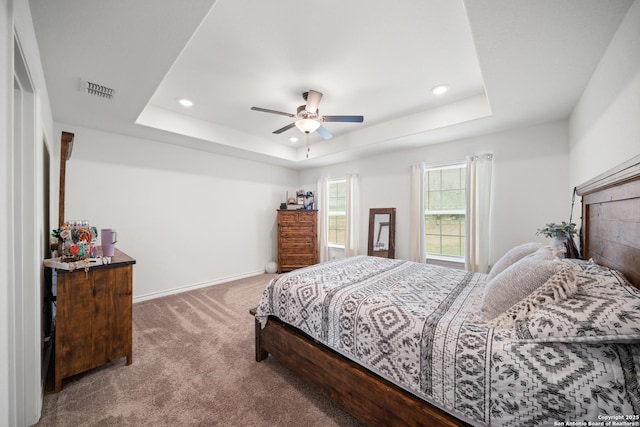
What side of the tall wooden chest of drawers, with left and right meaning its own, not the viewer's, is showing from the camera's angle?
front

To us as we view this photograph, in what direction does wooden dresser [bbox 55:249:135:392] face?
facing away from the viewer and to the right of the viewer

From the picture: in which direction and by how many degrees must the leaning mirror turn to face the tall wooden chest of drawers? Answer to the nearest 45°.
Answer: approximately 45° to its right

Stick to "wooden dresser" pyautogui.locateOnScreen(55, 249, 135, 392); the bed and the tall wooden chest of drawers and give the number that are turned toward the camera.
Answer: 1

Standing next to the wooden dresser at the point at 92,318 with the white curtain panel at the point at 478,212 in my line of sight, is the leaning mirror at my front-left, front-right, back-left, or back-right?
front-left

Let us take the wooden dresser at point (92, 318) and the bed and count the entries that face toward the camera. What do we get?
0

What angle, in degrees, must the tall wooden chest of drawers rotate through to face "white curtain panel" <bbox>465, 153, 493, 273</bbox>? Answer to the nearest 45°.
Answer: approximately 45° to its left

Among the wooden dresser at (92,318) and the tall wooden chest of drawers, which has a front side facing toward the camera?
the tall wooden chest of drawers

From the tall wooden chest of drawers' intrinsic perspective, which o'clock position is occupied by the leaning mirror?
The leaning mirror is roughly at 10 o'clock from the tall wooden chest of drawers.

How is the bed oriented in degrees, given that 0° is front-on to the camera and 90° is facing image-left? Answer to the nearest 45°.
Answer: approximately 135°

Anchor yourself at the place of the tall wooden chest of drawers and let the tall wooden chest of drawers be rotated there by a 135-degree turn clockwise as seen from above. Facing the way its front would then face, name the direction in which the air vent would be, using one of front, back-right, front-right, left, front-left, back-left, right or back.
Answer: left

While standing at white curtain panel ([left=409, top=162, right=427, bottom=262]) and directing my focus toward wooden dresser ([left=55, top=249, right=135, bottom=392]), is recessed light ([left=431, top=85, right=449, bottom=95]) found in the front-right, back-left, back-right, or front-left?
front-left

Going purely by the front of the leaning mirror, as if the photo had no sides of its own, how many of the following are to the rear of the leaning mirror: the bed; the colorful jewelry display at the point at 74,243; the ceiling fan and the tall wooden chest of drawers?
0
